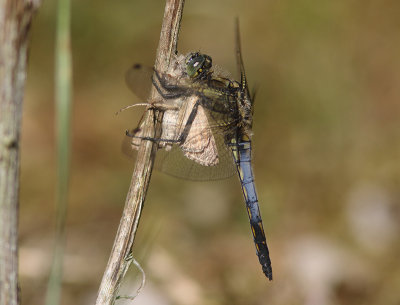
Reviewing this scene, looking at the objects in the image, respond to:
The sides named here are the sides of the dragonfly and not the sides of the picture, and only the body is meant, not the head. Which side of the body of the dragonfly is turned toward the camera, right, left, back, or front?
left
